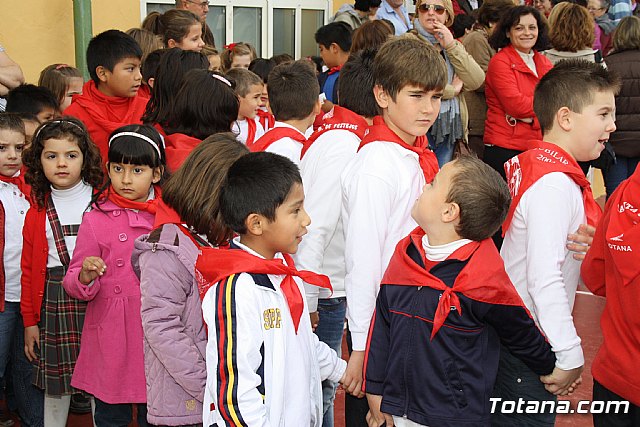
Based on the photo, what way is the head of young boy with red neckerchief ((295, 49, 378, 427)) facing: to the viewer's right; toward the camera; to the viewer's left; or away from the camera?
away from the camera

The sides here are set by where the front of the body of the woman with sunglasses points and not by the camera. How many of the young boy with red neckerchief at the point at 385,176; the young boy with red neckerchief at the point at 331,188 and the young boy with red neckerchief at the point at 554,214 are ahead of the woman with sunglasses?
3

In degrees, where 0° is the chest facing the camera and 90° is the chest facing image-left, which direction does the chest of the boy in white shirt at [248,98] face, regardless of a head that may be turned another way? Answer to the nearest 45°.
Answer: approximately 315°

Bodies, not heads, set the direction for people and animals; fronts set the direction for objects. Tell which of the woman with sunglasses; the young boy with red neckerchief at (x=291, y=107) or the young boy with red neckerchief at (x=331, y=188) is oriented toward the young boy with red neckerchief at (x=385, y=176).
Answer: the woman with sunglasses

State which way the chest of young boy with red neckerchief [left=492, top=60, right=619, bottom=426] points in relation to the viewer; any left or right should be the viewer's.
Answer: facing to the right of the viewer

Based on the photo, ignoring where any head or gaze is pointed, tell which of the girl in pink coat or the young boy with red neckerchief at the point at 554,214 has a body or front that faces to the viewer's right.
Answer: the young boy with red neckerchief

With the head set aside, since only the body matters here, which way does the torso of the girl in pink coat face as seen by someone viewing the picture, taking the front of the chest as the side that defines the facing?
toward the camera

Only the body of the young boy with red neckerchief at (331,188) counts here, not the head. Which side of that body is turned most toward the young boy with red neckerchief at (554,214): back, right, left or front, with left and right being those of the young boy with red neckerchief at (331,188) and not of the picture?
right

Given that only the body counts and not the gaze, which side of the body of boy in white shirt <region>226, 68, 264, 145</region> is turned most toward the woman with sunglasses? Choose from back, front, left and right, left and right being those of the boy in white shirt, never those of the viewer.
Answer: left

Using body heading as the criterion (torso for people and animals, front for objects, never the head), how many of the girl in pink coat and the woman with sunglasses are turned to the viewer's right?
0

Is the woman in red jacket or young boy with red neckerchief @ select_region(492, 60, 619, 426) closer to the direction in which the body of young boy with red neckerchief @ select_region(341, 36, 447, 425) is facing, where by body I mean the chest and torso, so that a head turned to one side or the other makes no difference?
the young boy with red neckerchief

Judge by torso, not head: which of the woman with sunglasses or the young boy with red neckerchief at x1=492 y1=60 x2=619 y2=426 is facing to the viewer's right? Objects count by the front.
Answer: the young boy with red neckerchief

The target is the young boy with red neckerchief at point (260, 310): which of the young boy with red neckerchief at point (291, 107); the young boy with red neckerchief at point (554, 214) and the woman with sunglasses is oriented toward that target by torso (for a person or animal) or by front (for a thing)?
the woman with sunglasses

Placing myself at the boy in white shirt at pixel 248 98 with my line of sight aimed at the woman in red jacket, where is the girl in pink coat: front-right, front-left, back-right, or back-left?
back-right

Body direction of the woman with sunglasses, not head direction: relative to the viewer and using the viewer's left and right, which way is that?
facing the viewer

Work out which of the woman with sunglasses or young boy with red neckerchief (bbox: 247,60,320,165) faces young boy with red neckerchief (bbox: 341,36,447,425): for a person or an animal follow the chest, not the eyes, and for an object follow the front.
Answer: the woman with sunglasses

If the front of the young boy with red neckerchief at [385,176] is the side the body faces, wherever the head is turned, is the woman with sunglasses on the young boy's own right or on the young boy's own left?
on the young boy's own left

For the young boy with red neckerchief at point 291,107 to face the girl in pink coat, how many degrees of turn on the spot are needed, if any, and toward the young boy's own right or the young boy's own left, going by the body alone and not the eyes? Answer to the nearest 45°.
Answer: approximately 180°

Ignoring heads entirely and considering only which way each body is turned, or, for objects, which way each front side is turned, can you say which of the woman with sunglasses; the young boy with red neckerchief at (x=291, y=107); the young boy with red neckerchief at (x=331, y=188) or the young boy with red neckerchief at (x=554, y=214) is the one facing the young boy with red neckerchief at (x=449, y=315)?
the woman with sunglasses

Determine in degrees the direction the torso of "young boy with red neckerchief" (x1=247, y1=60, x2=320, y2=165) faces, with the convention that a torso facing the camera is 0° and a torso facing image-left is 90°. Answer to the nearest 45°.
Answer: approximately 225°

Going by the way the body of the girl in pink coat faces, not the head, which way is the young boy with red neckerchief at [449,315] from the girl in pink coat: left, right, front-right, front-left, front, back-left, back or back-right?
front-left

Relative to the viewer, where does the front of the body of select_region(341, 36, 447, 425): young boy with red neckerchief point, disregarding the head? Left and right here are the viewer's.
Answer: facing the viewer and to the right of the viewer
